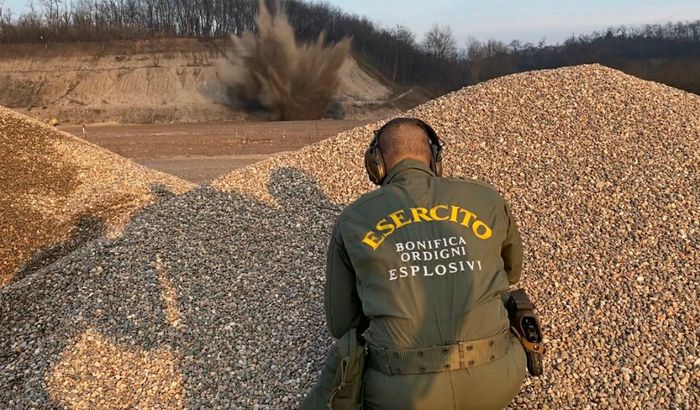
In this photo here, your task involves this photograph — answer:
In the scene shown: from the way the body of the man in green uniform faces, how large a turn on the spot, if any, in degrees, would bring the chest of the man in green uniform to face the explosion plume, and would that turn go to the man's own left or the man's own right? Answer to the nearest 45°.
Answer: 0° — they already face it

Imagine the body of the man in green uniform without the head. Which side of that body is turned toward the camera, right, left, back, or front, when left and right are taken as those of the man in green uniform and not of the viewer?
back
